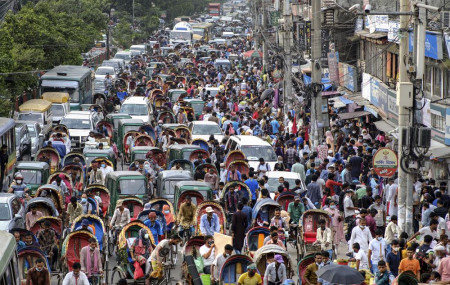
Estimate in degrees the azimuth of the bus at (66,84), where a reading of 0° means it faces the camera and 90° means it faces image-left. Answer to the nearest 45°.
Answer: approximately 45°

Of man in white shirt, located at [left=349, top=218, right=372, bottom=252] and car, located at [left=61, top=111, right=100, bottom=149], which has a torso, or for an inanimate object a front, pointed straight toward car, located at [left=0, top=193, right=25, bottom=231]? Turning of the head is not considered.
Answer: car, located at [left=61, top=111, right=100, bottom=149]

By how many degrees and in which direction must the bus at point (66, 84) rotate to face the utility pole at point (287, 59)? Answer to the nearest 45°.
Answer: approximately 90° to its left

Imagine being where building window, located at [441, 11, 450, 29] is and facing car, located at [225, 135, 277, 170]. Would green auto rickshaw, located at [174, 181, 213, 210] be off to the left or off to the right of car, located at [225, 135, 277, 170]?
left

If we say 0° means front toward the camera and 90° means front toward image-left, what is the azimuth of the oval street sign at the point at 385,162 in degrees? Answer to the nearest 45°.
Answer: approximately 0°

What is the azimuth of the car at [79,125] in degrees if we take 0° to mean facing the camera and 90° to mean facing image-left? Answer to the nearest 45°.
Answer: approximately 0°

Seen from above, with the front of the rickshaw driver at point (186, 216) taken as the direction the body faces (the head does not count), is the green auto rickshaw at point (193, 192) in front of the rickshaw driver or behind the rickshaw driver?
behind
